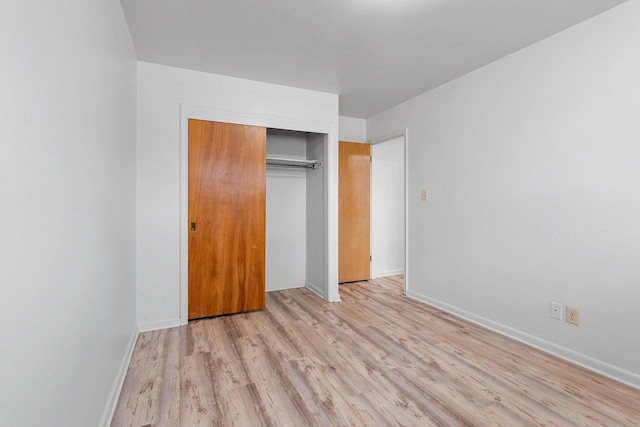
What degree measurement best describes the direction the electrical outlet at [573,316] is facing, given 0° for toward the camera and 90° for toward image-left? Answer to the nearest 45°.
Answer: approximately 45°

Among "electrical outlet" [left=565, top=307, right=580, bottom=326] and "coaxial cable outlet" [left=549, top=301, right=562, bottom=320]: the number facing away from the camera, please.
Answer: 0

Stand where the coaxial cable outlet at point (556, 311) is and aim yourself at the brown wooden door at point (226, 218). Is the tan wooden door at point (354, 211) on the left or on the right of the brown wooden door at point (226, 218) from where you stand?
right

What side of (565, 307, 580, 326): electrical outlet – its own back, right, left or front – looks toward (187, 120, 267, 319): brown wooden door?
front
